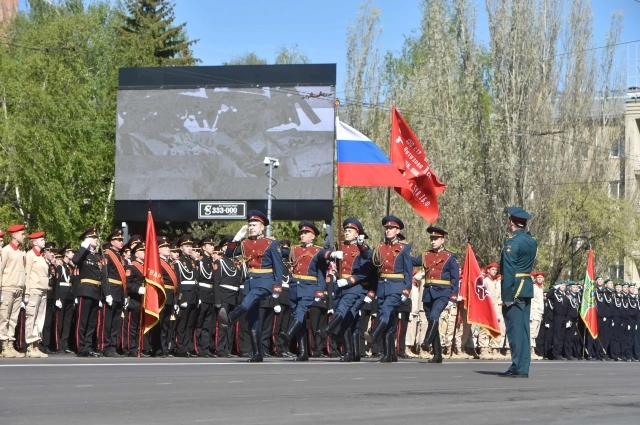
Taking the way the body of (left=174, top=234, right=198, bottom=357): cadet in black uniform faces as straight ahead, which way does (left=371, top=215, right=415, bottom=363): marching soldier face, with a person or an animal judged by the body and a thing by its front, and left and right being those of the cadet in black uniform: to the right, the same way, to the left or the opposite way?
to the right

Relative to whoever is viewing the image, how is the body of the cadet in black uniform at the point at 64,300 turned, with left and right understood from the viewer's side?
facing the viewer and to the right of the viewer

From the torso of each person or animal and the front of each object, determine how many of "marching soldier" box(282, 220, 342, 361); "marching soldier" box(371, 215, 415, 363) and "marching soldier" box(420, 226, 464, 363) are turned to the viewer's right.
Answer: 0

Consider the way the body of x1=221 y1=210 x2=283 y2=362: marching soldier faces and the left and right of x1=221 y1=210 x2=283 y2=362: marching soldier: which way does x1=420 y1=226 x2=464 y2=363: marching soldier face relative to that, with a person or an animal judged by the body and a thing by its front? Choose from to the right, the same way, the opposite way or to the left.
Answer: the same way

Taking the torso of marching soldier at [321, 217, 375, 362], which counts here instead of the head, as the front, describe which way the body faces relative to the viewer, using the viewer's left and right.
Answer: facing the viewer and to the left of the viewer

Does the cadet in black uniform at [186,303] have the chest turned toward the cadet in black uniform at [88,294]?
no

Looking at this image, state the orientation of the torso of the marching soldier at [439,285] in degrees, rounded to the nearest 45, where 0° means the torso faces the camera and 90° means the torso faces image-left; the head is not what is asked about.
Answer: approximately 45°

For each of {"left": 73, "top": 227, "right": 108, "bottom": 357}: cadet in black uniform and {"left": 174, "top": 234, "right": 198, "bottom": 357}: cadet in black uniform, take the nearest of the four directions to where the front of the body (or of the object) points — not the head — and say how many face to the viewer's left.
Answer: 0

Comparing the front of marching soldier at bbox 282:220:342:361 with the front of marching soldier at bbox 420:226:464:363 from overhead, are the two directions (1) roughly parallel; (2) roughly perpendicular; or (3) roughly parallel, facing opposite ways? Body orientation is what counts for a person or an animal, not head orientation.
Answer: roughly parallel

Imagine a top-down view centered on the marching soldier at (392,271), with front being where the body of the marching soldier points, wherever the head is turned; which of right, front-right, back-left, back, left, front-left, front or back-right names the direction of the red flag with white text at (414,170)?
back-right

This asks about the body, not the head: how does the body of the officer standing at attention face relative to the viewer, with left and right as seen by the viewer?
facing away from the viewer and to the left of the viewer

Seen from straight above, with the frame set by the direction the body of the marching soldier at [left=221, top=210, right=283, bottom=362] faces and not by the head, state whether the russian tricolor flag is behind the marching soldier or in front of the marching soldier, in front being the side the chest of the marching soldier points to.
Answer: behind

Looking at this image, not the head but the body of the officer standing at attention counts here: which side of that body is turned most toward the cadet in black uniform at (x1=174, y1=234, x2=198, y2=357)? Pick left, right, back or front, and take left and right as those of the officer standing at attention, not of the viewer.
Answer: front
